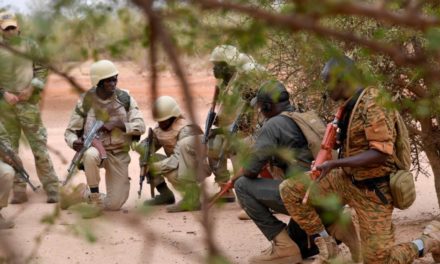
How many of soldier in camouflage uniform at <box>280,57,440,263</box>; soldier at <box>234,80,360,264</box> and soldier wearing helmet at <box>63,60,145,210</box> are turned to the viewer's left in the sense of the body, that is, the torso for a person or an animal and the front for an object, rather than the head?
2

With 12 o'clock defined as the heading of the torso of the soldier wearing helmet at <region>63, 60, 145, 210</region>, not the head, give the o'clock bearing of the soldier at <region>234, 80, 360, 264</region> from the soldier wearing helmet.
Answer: The soldier is roughly at 11 o'clock from the soldier wearing helmet.

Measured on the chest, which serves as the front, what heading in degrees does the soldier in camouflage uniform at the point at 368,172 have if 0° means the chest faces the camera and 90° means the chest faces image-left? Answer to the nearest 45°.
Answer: approximately 90°

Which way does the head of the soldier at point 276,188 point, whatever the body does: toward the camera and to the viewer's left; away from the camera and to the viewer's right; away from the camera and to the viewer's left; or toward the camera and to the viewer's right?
away from the camera and to the viewer's left

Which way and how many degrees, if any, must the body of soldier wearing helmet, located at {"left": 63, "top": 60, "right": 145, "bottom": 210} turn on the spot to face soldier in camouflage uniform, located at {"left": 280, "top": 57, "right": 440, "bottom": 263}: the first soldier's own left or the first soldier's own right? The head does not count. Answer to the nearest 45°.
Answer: approximately 45° to the first soldier's own left

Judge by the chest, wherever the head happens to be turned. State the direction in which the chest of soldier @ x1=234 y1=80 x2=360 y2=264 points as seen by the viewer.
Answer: to the viewer's left

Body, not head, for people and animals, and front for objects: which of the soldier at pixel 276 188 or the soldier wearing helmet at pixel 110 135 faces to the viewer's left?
the soldier

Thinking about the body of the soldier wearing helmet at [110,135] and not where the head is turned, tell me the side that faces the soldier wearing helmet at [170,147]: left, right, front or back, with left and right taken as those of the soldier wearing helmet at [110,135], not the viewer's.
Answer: left
